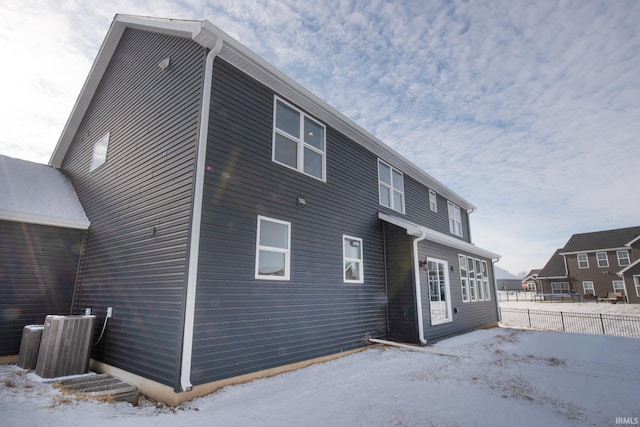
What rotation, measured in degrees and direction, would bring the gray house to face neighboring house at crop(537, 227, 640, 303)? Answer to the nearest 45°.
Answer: approximately 90° to its right

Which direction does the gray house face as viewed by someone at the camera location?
facing away from the viewer and to the left of the viewer

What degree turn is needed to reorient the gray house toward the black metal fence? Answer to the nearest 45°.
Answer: approximately 90° to its right
